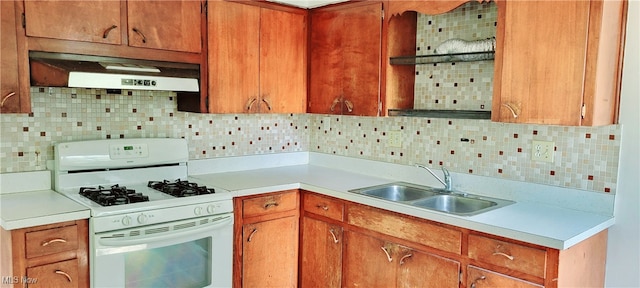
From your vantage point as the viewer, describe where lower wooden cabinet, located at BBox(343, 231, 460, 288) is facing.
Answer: facing the viewer and to the left of the viewer

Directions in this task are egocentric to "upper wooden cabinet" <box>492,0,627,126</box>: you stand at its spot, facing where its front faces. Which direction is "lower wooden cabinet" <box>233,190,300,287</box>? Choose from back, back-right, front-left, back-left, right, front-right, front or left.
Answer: right

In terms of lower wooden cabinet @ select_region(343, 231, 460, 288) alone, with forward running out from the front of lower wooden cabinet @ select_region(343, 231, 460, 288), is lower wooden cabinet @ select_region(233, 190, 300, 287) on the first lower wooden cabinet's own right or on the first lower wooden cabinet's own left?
on the first lower wooden cabinet's own right

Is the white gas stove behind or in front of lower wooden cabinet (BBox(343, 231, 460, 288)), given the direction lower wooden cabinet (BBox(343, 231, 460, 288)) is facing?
in front

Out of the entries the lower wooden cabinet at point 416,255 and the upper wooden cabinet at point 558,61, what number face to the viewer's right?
0

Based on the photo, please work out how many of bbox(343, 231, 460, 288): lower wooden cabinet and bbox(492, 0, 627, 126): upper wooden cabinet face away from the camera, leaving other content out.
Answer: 0

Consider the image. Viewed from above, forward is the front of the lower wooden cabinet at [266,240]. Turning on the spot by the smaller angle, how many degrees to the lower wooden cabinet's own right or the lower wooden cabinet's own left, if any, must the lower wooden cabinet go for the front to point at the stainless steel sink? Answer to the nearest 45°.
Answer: approximately 45° to the lower wooden cabinet's own left

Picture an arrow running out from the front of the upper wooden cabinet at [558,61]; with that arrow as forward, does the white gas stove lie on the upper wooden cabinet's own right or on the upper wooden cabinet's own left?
on the upper wooden cabinet's own right
